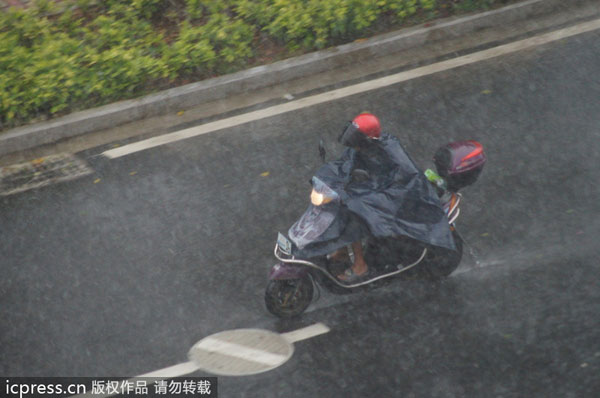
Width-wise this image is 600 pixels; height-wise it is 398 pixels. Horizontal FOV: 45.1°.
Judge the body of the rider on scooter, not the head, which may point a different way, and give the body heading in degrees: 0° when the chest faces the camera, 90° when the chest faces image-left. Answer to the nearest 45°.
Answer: approximately 45°

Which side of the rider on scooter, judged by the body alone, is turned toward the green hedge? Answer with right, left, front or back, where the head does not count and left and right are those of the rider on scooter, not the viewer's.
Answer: right

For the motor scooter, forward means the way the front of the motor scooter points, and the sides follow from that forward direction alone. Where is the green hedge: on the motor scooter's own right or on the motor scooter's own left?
on the motor scooter's own right

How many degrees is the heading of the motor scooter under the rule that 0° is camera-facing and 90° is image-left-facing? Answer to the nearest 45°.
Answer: approximately 45°
